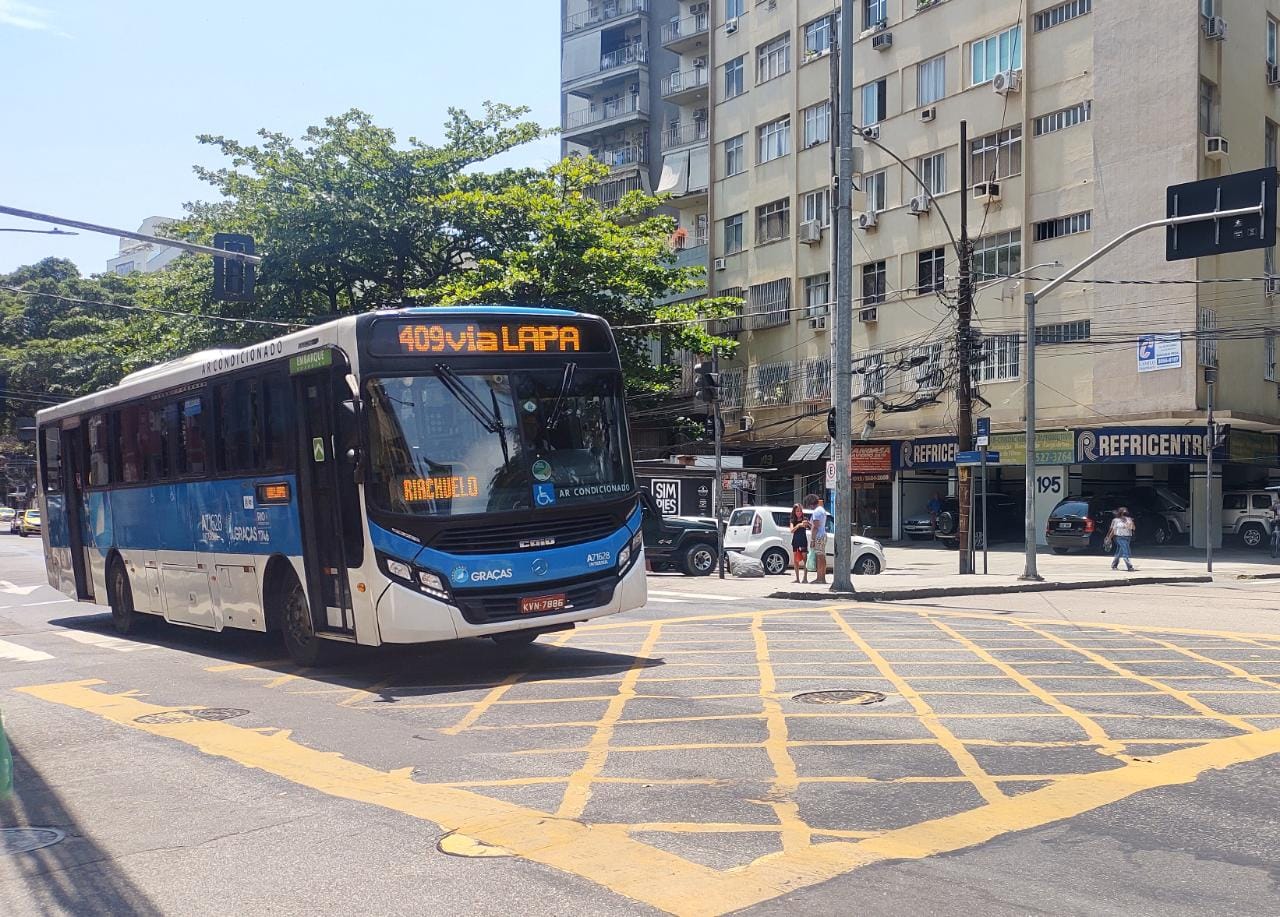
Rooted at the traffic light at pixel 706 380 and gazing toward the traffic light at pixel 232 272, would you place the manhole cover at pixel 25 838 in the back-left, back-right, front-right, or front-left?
front-left

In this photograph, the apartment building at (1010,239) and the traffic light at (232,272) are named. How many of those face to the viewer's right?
0

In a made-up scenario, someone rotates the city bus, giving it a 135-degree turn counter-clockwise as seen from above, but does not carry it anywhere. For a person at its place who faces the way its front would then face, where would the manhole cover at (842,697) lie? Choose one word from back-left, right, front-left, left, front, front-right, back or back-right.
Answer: back-right

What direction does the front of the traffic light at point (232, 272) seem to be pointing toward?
away from the camera

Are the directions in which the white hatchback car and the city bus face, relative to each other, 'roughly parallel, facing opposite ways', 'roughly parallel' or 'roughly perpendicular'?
roughly perpendicular

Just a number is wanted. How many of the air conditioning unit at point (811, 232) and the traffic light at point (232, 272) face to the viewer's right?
0

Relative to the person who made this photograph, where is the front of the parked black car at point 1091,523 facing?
facing away from the viewer and to the right of the viewer

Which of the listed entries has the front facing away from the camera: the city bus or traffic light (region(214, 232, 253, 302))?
the traffic light

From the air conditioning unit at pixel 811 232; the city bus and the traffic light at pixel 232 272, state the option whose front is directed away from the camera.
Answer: the traffic light

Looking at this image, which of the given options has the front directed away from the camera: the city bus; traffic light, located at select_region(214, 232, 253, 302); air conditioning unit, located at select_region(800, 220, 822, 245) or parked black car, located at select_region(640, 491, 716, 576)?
the traffic light

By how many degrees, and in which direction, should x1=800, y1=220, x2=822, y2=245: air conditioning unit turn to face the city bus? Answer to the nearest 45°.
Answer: approximately 45° to its left
